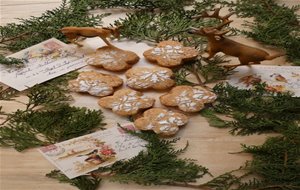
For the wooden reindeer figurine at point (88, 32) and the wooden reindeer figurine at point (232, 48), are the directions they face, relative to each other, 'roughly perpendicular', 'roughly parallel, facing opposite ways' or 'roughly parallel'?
roughly parallel, facing opposite ways

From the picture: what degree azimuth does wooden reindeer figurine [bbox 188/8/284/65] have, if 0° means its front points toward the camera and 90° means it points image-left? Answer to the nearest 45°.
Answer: approximately 90°

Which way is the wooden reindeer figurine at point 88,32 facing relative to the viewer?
to the viewer's right

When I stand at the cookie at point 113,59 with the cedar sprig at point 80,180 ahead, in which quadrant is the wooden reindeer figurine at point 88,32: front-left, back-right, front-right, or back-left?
back-right

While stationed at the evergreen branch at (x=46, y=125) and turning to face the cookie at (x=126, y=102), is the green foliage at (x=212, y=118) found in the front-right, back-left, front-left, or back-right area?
front-right

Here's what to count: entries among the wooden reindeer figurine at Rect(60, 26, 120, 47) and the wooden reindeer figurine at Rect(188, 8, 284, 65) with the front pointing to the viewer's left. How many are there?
1

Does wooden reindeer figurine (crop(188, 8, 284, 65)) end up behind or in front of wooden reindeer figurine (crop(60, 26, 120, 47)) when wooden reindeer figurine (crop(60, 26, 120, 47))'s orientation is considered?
in front
